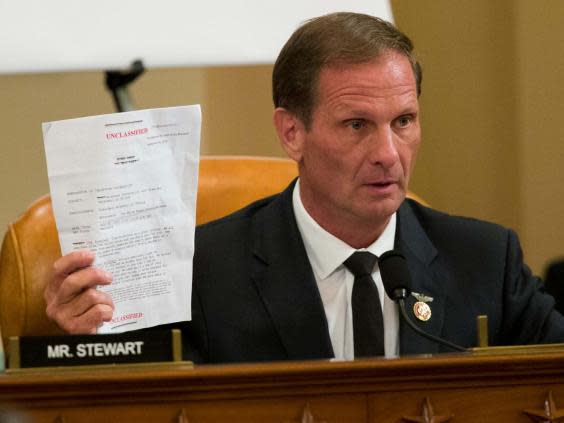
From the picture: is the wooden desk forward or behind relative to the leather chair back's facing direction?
forward

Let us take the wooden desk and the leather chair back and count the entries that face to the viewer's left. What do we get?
0
